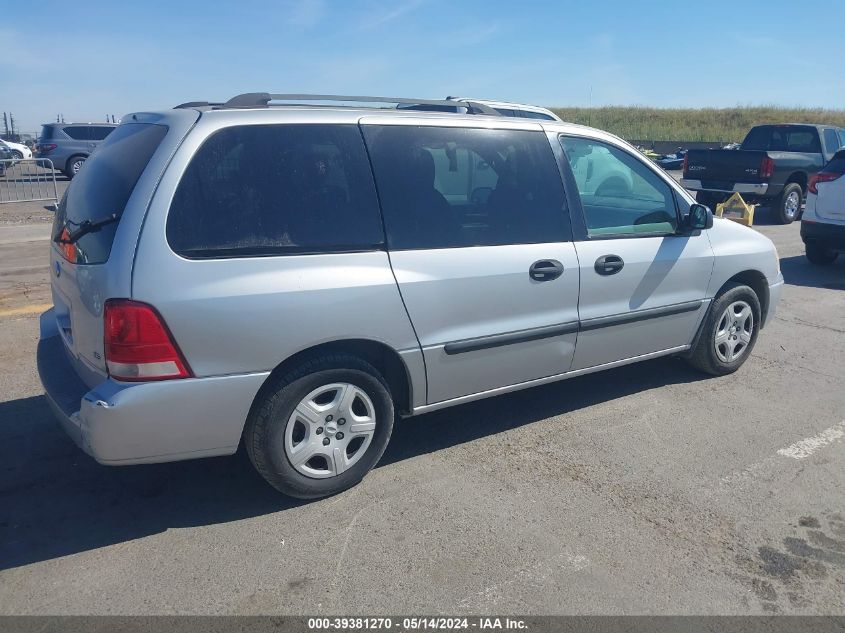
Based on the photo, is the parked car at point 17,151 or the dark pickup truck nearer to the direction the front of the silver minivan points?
the dark pickup truck

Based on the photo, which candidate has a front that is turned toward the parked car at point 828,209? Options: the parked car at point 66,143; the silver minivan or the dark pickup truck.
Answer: the silver minivan

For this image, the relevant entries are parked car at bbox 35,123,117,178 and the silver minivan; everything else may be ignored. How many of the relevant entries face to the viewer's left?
0

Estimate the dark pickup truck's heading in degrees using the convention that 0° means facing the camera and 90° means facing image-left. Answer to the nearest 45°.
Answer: approximately 225°

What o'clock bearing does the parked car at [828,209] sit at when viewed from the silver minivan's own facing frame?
The parked car is roughly at 12 o'clock from the silver minivan.

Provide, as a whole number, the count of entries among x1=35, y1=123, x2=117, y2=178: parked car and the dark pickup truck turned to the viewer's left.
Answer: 0

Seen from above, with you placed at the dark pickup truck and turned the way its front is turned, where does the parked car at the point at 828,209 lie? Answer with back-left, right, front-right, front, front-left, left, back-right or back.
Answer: back-right

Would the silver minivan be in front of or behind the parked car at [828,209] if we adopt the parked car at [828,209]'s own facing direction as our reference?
behind

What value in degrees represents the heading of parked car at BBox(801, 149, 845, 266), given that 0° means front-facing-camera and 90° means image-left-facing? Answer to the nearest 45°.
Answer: approximately 225°

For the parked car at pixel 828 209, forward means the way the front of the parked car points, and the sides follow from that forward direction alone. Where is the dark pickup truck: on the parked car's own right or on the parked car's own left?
on the parked car's own left

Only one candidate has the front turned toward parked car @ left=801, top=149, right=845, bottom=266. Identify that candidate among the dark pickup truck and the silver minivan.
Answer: the silver minivan
